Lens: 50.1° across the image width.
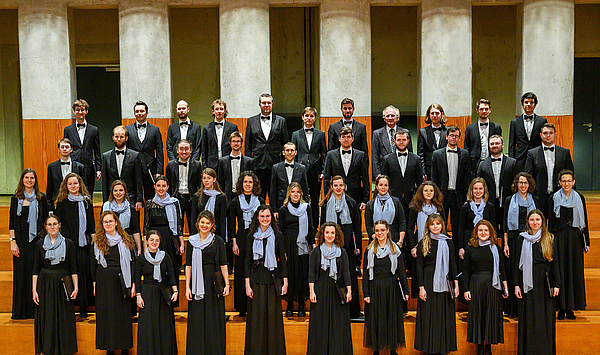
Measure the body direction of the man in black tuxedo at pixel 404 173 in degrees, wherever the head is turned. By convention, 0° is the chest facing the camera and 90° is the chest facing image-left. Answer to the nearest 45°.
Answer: approximately 0°

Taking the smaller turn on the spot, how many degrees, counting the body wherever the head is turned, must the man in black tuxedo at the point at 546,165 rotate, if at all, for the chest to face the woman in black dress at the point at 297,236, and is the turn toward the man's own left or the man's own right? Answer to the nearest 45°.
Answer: approximately 45° to the man's own right

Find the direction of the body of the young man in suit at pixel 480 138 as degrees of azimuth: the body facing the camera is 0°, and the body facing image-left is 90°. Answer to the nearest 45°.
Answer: approximately 0°
